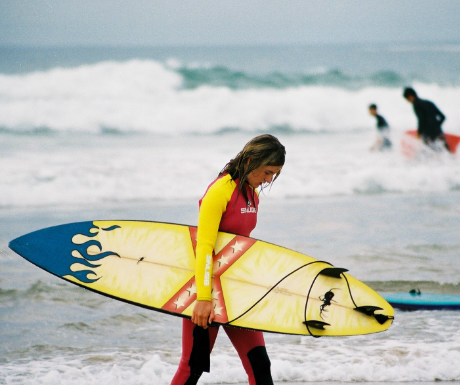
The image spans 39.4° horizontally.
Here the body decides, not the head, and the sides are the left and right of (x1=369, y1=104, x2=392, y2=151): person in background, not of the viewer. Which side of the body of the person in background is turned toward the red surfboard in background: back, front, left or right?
back
